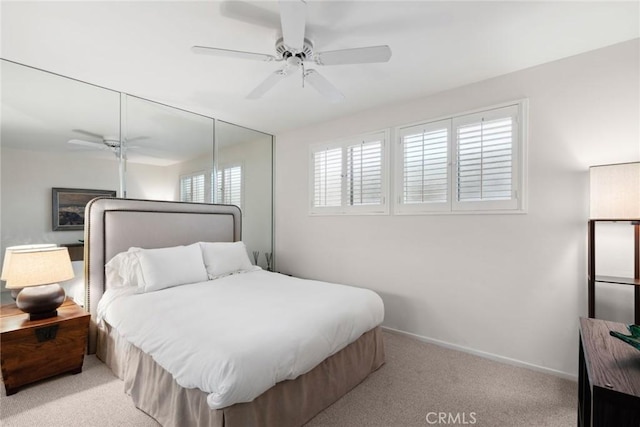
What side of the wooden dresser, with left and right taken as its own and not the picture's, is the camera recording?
left

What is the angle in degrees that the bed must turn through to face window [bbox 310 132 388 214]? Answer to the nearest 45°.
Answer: approximately 90° to its left

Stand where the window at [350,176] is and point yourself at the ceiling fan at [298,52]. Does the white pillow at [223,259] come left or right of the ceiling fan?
right

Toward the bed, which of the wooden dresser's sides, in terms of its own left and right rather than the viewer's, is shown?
front

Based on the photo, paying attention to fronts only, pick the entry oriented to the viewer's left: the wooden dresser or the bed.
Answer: the wooden dresser

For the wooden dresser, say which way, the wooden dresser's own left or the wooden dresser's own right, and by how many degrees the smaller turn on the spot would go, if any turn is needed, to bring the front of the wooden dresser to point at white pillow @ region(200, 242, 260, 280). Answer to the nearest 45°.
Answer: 0° — it already faces it

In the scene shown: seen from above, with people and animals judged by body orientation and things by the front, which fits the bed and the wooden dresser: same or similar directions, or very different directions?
very different directions

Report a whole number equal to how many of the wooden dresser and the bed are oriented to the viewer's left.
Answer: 1

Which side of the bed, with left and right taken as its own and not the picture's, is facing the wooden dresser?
front
